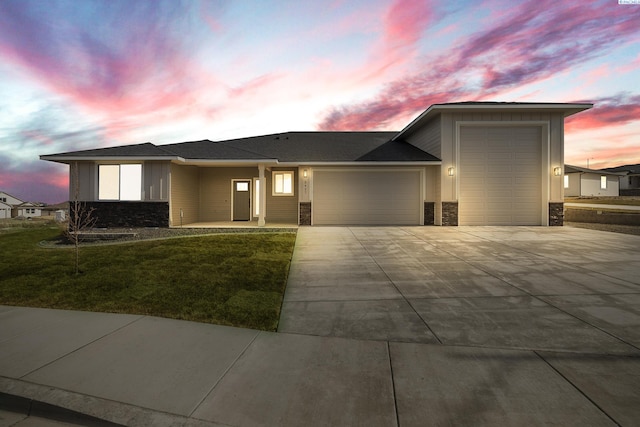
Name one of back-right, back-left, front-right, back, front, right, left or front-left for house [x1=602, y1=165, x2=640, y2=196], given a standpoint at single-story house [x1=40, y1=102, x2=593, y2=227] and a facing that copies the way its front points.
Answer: back-left

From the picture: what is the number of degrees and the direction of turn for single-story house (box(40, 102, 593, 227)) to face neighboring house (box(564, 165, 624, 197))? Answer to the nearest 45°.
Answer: approximately 135° to its left

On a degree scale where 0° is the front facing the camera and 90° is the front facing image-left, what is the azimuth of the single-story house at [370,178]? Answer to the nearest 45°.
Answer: approximately 0°
